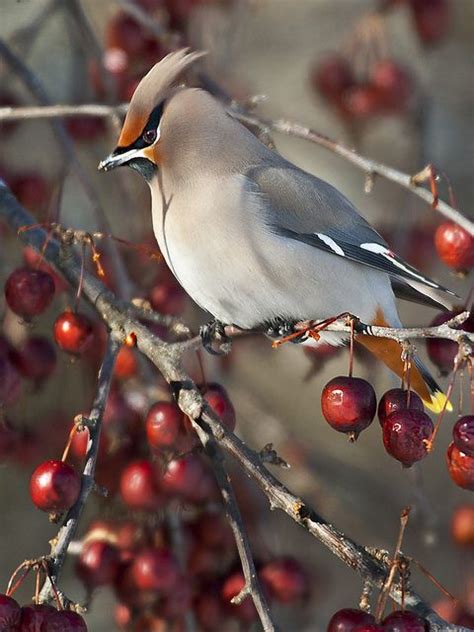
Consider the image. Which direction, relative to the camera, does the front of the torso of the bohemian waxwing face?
to the viewer's left
